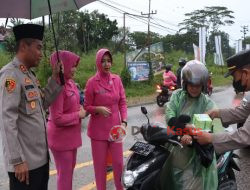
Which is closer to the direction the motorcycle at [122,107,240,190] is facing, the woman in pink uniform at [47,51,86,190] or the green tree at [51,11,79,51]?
the woman in pink uniform

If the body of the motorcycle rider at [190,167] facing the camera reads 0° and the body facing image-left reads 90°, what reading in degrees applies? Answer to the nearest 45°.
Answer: approximately 0°

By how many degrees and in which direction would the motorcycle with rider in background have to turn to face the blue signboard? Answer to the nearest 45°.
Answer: approximately 135° to its right

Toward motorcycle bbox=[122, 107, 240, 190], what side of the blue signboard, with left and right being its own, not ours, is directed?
front

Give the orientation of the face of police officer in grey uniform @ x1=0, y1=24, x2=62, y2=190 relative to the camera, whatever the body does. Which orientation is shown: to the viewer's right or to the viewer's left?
to the viewer's right

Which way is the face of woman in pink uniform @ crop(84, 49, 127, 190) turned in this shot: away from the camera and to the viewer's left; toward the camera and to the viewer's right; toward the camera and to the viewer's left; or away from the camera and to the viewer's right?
toward the camera and to the viewer's right

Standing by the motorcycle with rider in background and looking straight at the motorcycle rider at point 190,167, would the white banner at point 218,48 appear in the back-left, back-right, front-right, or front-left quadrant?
back-left

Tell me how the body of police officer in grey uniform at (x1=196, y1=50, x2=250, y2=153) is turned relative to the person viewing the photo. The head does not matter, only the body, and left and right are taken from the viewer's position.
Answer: facing to the left of the viewer
